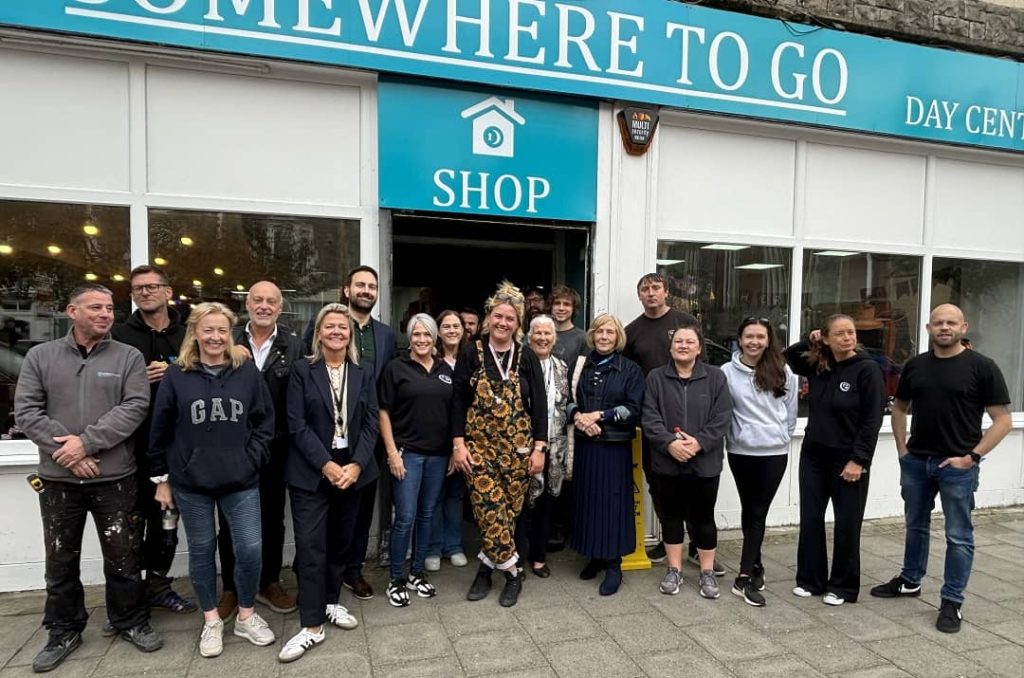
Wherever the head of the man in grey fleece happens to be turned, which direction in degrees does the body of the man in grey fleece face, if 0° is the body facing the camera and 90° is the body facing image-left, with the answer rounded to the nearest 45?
approximately 0°

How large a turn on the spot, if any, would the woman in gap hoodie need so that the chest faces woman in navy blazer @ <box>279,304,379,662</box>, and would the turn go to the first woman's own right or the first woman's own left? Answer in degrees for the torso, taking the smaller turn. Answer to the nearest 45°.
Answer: approximately 90° to the first woman's own left

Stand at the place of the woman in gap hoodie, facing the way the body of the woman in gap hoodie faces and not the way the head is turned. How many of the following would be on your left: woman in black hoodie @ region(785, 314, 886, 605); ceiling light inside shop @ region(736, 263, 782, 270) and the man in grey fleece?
2

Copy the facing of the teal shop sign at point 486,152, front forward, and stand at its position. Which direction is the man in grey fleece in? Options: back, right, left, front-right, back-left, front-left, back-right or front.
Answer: front-right

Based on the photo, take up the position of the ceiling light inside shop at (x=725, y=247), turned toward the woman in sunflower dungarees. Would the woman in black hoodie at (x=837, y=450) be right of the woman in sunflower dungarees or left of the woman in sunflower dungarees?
left

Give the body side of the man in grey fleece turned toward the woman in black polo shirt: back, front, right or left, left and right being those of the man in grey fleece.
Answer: left

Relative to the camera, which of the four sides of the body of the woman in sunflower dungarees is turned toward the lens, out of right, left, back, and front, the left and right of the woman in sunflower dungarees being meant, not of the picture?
front

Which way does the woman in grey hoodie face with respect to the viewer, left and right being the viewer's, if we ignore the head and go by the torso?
facing the viewer

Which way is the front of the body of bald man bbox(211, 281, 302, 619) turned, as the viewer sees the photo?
toward the camera

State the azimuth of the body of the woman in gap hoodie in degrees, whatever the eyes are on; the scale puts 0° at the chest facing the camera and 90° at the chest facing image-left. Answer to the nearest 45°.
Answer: approximately 0°

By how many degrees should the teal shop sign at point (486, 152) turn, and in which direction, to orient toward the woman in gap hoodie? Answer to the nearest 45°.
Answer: approximately 45° to its right
